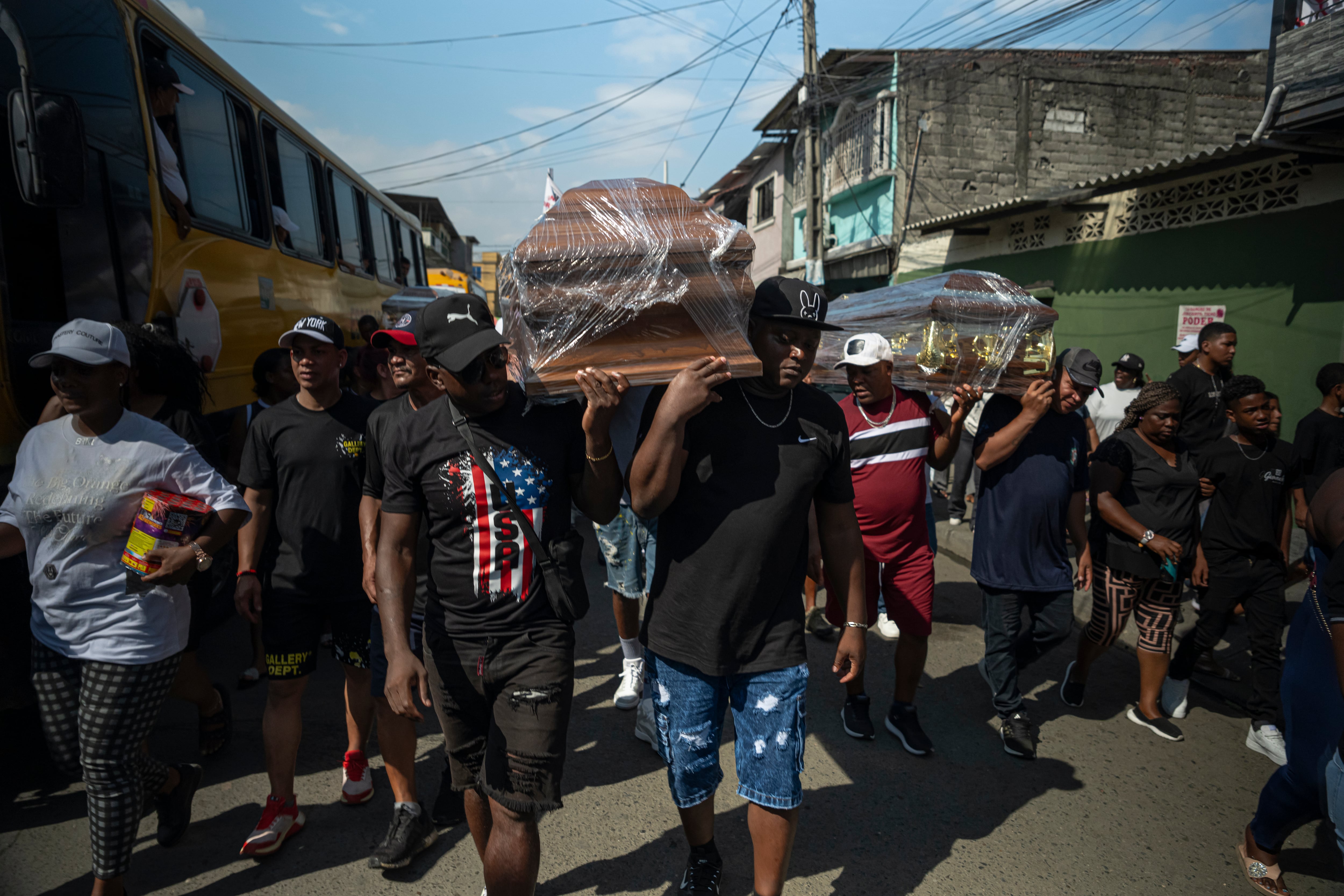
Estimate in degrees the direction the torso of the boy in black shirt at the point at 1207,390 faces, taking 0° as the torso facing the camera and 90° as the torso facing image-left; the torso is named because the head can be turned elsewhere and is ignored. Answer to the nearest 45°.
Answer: approximately 315°

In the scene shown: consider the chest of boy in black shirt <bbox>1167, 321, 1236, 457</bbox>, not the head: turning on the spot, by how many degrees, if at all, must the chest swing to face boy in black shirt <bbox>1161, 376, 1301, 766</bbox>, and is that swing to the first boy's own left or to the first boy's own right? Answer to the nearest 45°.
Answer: approximately 45° to the first boy's own right

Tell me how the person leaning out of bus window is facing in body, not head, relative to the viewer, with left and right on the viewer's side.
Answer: facing to the right of the viewer

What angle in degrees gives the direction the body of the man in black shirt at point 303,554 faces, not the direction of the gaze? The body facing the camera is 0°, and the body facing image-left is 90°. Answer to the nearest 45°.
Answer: approximately 0°

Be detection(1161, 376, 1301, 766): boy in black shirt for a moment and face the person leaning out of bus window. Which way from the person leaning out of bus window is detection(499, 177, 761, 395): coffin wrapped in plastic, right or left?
left

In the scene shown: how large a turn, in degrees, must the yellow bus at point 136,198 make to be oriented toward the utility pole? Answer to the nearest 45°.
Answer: approximately 180°

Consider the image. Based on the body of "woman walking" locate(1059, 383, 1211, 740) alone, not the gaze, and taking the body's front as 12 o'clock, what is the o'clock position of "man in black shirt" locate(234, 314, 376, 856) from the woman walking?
The man in black shirt is roughly at 3 o'clock from the woman walking.

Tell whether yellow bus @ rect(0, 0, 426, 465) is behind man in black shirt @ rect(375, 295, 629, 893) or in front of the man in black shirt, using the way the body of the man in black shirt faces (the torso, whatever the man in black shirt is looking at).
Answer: behind

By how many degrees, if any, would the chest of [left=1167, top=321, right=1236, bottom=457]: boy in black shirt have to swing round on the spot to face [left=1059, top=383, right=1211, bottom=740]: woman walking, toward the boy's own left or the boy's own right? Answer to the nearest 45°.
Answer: approximately 45° to the boy's own right
